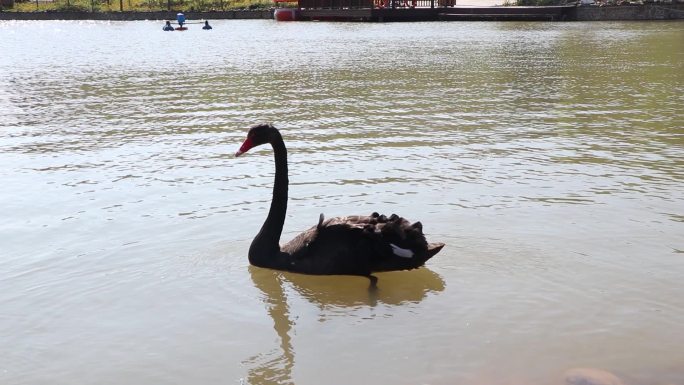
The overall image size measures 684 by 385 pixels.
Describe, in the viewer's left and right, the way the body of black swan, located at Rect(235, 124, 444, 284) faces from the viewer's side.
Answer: facing to the left of the viewer
